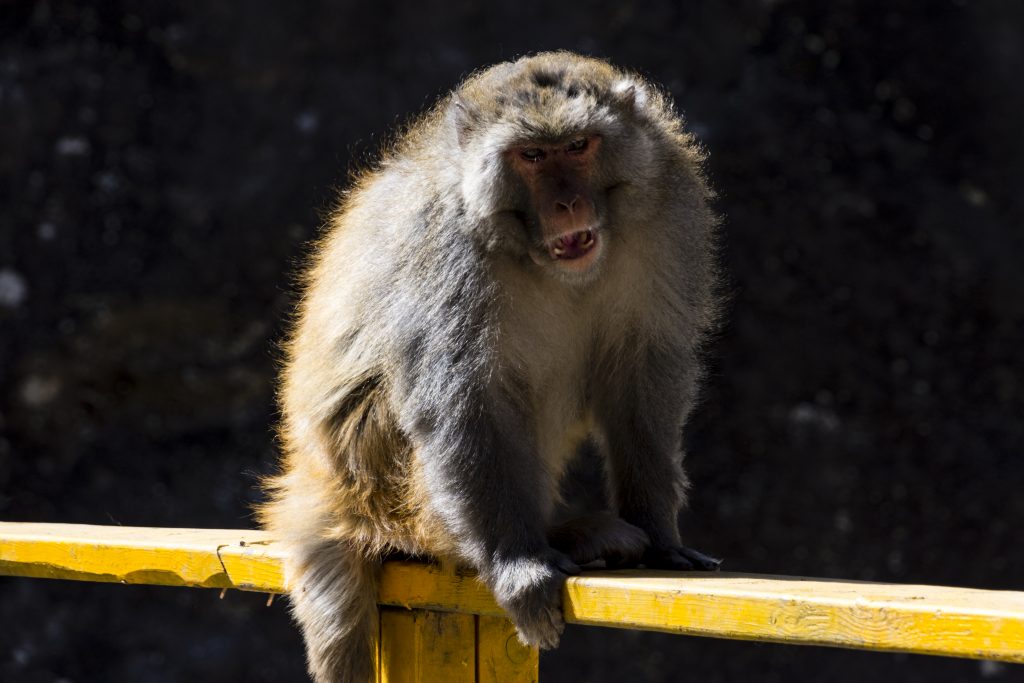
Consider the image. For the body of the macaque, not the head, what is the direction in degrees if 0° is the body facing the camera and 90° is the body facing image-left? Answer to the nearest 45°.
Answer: approximately 315°

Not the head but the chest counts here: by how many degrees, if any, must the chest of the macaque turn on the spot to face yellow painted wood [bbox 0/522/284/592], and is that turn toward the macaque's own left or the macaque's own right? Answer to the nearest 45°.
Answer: approximately 135° to the macaque's own right
